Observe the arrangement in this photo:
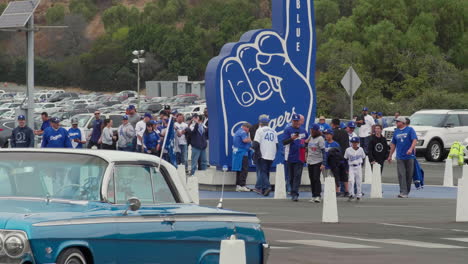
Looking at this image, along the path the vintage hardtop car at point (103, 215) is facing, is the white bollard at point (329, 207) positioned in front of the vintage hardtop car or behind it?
behind

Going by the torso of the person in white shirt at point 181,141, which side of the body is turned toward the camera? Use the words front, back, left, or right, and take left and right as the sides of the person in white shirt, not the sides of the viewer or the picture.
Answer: front

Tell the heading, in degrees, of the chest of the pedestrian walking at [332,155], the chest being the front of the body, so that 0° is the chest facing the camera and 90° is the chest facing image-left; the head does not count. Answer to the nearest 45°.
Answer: approximately 45°

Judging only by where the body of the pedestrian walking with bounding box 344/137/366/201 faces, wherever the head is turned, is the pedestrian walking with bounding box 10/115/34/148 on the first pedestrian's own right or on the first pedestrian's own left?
on the first pedestrian's own right

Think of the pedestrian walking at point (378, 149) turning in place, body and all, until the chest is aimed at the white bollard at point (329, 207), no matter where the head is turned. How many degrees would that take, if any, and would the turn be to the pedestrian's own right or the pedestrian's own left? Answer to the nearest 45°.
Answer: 0° — they already face it

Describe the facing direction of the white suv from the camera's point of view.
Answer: facing the viewer and to the left of the viewer

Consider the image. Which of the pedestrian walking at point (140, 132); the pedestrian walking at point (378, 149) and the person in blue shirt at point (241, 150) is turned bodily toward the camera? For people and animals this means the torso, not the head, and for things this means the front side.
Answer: the pedestrian walking at point (378, 149)

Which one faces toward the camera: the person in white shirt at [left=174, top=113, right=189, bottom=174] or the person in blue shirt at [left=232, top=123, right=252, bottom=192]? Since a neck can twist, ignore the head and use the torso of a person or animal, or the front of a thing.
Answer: the person in white shirt at [left=174, top=113, right=189, bottom=174]

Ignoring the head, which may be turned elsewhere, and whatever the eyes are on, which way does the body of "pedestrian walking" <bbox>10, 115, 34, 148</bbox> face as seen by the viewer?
toward the camera

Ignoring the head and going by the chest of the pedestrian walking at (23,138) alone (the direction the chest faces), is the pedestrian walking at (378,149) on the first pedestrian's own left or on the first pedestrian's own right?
on the first pedestrian's own left

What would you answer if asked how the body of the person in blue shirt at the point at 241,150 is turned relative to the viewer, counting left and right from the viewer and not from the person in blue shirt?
facing to the right of the viewer
